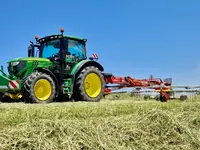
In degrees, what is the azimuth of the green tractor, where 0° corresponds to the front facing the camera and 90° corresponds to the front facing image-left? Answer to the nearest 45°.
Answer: approximately 45°
